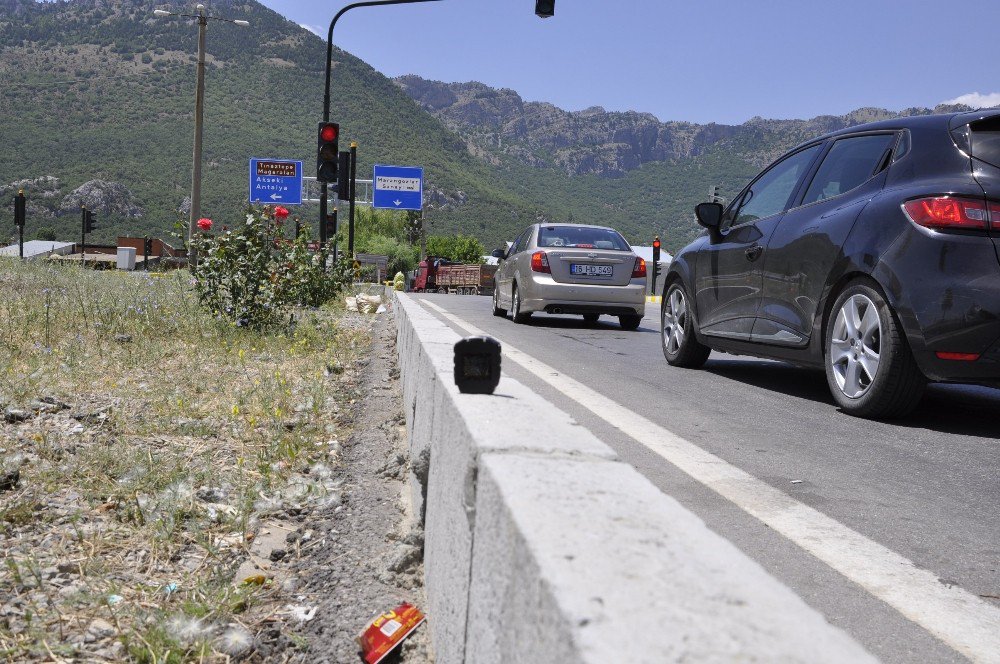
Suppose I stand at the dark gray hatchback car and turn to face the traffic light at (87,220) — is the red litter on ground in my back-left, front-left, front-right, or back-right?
back-left

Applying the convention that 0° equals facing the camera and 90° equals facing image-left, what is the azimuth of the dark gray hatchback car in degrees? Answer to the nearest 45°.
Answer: approximately 135°

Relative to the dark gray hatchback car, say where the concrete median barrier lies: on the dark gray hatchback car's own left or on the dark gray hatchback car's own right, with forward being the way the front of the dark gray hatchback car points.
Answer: on the dark gray hatchback car's own left

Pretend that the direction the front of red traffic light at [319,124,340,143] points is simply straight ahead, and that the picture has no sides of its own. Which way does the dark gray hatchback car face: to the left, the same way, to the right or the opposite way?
the opposite way
